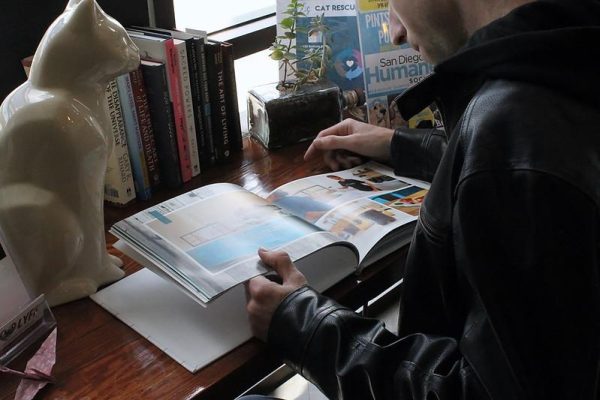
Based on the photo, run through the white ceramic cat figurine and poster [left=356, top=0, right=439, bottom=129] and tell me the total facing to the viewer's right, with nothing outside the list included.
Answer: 1

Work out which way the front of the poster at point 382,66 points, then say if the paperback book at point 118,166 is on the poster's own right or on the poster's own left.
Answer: on the poster's own right

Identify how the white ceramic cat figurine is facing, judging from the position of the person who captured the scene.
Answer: facing to the right of the viewer

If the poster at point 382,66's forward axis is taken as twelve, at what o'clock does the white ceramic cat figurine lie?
The white ceramic cat figurine is roughly at 1 o'clock from the poster.

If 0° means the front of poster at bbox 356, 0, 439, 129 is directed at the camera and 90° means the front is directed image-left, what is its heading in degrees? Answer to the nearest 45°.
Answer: approximately 0°
